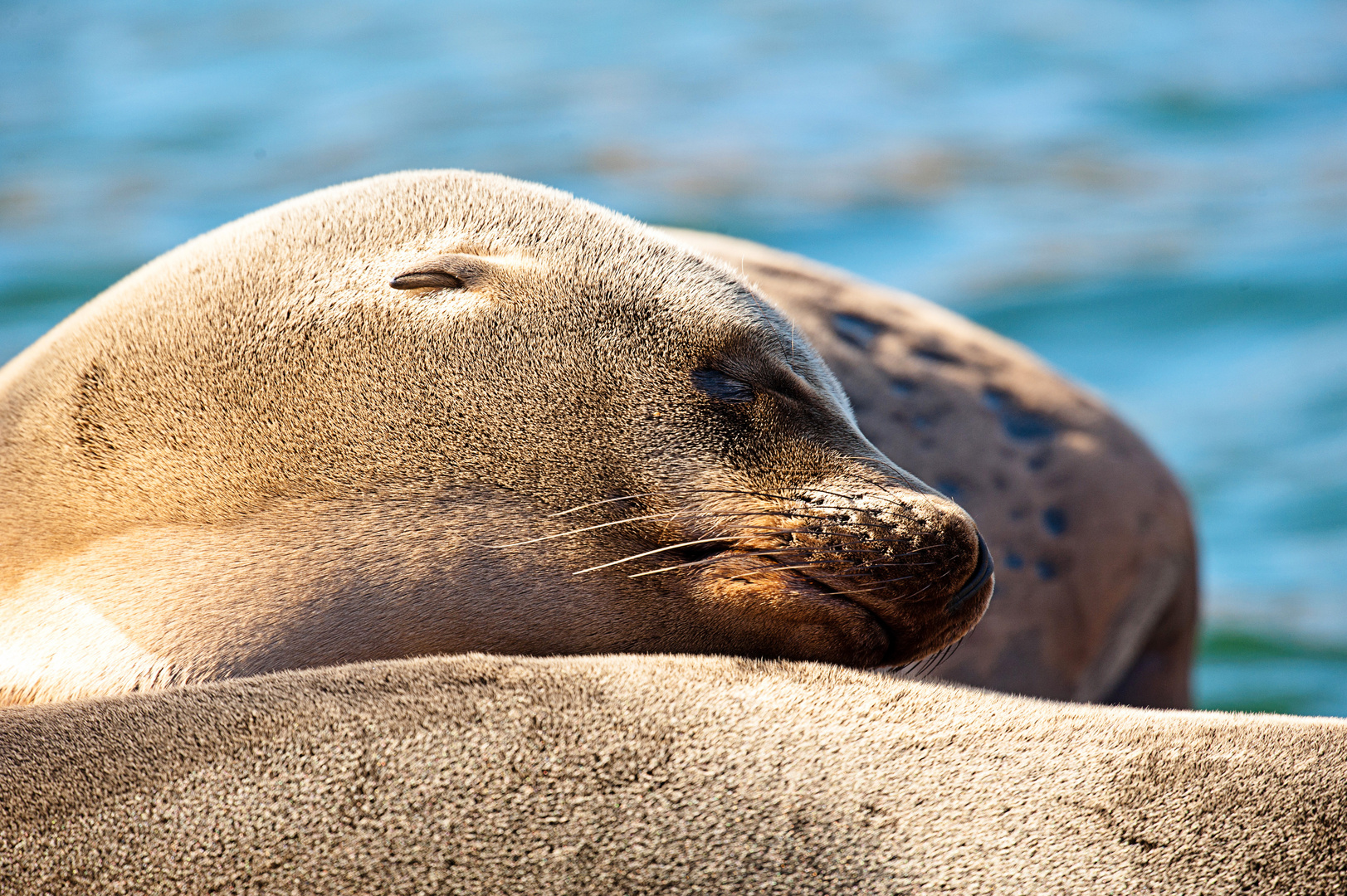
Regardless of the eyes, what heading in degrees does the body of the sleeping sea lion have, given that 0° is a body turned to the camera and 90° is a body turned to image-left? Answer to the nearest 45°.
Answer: approximately 270°

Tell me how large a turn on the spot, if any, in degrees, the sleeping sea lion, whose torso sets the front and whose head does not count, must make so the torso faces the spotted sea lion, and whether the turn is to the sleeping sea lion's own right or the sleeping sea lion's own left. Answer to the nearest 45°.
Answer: approximately 45° to the sleeping sea lion's own left
